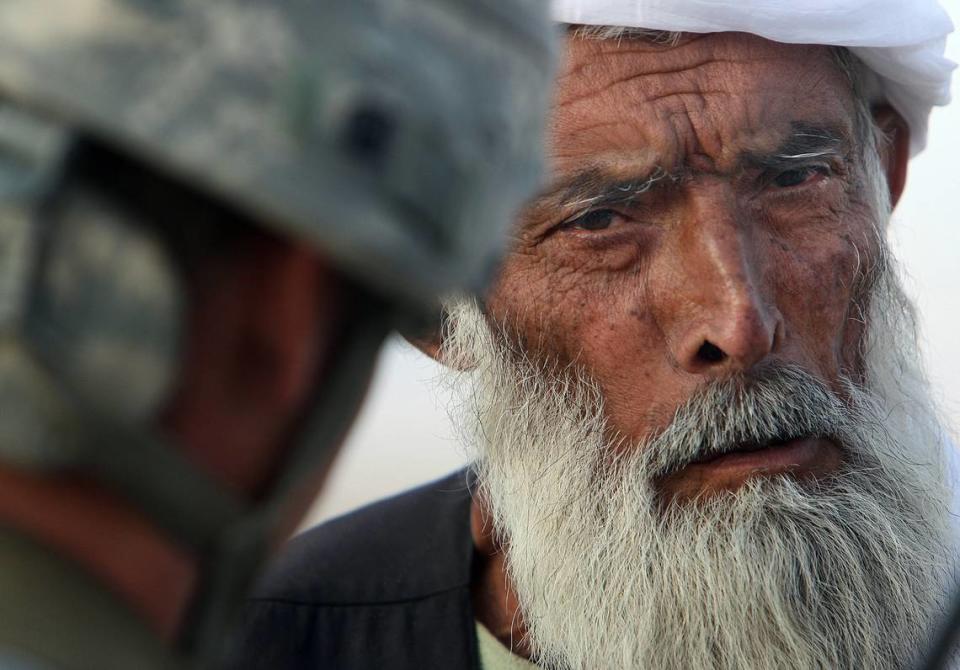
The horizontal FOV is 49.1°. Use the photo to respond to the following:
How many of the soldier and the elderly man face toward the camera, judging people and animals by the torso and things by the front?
1

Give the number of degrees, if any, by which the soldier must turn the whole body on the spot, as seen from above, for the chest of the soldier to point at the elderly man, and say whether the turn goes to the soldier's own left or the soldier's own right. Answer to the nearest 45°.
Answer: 0° — they already face them

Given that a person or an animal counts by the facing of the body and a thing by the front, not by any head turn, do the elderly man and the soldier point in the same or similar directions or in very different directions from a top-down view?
very different directions

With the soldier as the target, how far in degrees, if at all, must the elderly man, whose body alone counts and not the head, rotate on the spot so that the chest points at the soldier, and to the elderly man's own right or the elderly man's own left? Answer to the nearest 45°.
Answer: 0° — they already face them

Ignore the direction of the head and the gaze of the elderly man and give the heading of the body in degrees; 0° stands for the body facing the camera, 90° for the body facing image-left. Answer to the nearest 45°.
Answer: approximately 0°

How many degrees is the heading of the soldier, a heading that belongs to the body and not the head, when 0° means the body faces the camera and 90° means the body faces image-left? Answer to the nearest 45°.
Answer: approximately 225°
